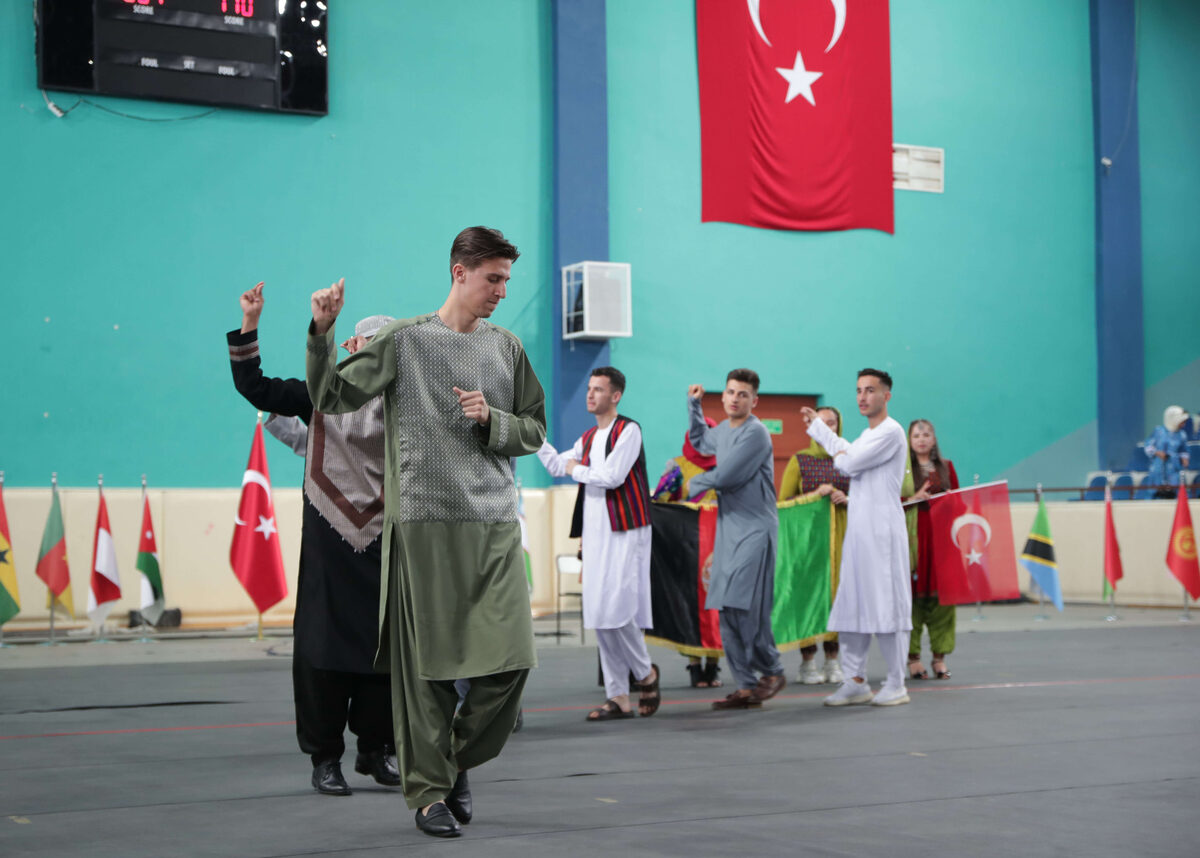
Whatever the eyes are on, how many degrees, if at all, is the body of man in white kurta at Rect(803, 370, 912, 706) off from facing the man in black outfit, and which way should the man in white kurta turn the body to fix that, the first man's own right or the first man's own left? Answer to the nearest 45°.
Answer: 0° — they already face them

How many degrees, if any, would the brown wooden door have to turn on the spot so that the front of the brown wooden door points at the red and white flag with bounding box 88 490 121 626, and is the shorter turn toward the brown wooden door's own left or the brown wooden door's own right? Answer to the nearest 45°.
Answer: approximately 45° to the brown wooden door's own right

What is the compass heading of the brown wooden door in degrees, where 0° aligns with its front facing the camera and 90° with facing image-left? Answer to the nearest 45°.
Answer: approximately 0°

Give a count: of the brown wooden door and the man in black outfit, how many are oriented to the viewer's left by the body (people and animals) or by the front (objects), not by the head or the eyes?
0

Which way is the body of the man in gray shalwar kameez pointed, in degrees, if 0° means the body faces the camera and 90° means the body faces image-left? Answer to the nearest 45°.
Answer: approximately 45°

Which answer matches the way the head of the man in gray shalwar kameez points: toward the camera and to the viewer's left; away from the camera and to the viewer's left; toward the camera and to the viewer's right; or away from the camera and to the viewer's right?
toward the camera and to the viewer's left

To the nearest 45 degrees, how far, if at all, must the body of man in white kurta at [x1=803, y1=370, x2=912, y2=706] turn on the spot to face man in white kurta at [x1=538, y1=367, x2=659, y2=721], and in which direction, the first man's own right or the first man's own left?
0° — they already face them
